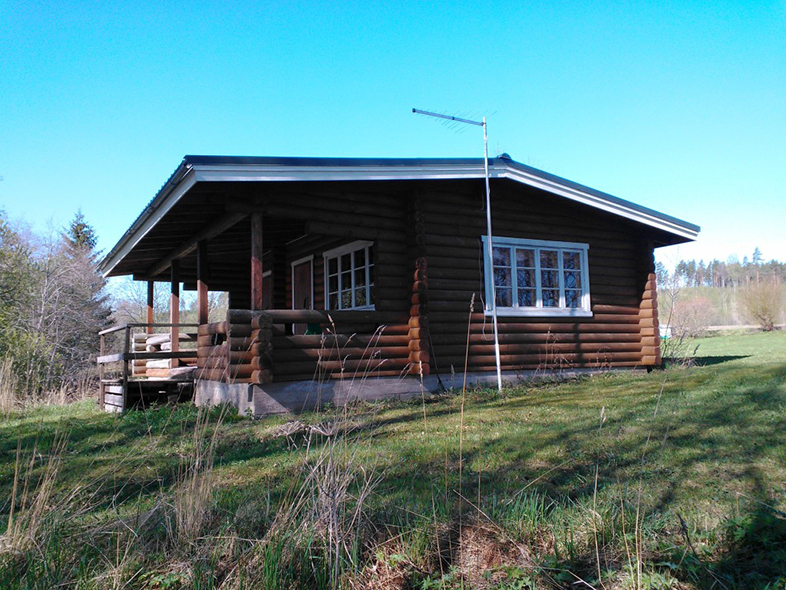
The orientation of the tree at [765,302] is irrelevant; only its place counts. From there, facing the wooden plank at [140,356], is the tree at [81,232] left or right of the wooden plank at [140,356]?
right

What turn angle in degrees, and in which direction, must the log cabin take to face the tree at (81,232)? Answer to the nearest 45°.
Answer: approximately 90° to its right

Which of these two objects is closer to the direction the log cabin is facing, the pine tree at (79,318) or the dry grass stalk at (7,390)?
the dry grass stalk

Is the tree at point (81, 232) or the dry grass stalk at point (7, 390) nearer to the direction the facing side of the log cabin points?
the dry grass stalk

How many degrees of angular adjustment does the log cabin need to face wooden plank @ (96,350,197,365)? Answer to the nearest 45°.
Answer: approximately 45° to its right

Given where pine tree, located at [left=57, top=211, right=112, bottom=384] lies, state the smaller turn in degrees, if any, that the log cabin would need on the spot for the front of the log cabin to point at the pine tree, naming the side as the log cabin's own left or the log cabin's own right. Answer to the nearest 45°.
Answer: approximately 90° to the log cabin's own right

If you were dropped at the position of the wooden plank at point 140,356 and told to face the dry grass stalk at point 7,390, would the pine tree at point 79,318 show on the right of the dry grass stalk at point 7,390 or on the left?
right

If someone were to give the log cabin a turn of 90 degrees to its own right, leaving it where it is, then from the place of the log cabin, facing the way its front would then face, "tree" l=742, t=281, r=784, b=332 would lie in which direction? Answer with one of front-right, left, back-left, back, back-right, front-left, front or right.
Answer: right

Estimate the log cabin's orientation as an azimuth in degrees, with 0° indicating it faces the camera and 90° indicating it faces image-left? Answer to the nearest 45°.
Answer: approximately 45°

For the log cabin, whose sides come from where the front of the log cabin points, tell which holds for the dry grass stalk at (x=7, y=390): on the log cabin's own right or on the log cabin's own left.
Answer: on the log cabin's own right
